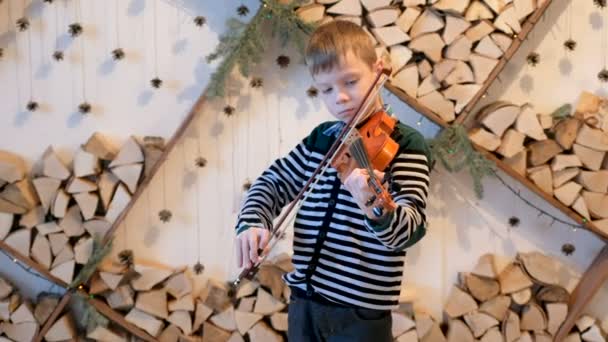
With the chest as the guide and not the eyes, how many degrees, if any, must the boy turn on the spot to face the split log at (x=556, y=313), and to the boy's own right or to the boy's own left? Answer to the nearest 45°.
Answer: approximately 180°

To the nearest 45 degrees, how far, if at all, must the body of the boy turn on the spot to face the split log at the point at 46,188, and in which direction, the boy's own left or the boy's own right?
approximately 90° to the boy's own right

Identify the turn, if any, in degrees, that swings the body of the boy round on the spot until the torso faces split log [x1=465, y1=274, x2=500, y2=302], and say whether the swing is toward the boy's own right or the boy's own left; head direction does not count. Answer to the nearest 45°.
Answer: approximately 180°

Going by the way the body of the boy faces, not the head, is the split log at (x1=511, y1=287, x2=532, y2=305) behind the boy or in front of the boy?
behind

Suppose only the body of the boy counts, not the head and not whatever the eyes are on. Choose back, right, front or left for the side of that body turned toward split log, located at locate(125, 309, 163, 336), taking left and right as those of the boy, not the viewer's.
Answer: right

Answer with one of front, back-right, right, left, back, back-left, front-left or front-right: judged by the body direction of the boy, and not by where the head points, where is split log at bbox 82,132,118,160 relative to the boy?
right

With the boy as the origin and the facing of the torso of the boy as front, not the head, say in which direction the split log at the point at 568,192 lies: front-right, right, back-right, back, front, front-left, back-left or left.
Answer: back

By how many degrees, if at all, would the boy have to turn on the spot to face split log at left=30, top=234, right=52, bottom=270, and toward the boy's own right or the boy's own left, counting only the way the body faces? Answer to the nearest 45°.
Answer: approximately 90° to the boy's own right

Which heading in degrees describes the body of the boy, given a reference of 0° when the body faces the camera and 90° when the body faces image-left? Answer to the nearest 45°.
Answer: approximately 45°

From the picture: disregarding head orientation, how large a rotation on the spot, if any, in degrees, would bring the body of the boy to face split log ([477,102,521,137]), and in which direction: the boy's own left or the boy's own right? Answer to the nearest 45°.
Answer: approximately 180°
